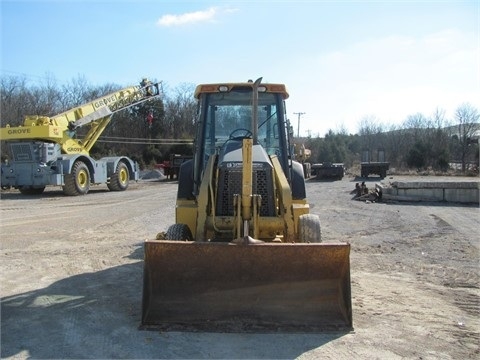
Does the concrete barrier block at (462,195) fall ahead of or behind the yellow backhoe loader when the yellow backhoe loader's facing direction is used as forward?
behind

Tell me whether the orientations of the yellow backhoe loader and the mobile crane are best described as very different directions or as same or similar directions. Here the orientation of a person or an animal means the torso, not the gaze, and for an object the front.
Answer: very different directions

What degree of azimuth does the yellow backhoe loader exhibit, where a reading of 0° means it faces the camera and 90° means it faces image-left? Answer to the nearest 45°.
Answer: approximately 0°

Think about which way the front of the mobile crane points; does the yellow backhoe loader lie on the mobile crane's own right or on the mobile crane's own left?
on the mobile crane's own right

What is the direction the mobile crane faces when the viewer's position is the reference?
facing away from the viewer and to the right of the viewer

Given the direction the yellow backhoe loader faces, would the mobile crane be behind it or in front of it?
behind

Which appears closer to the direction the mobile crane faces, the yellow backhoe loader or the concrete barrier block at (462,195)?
the concrete barrier block

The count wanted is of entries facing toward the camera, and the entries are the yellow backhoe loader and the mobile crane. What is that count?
1
